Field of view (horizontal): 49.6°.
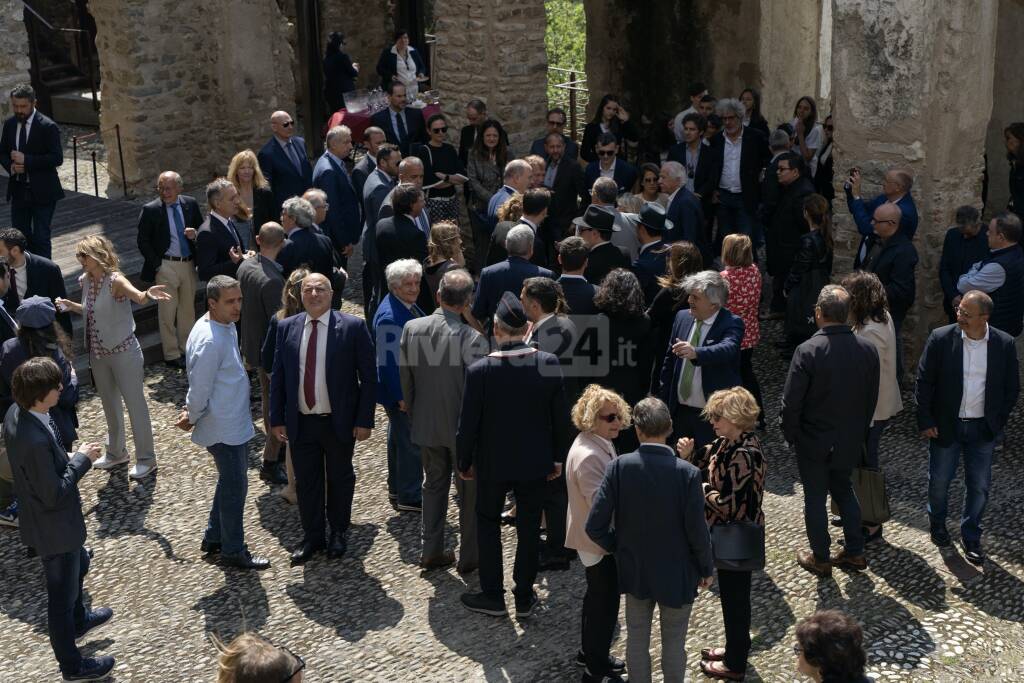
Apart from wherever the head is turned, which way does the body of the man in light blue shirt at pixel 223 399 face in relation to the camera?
to the viewer's right

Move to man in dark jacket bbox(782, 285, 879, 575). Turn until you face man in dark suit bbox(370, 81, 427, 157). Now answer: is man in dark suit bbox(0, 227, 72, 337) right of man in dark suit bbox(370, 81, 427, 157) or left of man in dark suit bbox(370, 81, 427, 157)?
left

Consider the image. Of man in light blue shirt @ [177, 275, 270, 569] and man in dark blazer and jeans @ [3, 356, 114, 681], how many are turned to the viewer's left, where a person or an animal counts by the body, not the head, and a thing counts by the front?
0

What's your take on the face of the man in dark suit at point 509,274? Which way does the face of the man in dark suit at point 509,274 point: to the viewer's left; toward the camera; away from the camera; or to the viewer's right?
away from the camera

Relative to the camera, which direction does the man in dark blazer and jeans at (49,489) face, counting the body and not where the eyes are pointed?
to the viewer's right

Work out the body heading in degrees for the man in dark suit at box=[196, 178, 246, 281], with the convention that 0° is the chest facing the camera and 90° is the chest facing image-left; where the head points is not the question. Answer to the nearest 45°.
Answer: approximately 315°
